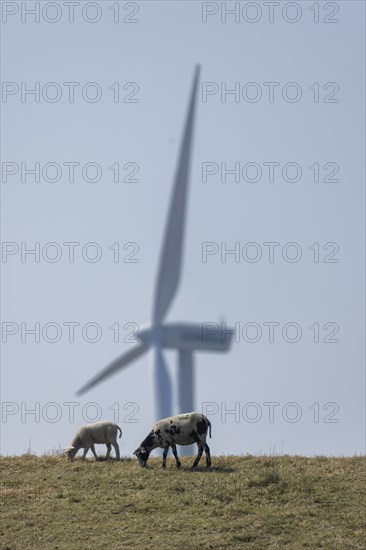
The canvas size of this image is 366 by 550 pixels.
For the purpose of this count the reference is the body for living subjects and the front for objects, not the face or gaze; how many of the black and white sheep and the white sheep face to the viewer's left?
2

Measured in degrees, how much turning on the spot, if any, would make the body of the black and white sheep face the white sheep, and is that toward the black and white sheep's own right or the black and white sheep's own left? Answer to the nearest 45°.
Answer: approximately 45° to the black and white sheep's own right

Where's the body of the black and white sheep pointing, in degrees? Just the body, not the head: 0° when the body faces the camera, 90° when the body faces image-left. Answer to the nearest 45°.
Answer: approximately 90°

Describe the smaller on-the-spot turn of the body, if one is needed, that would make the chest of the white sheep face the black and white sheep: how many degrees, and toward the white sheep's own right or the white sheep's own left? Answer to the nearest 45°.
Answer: approximately 135° to the white sheep's own left

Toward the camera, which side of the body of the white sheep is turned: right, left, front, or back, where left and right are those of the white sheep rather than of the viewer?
left
